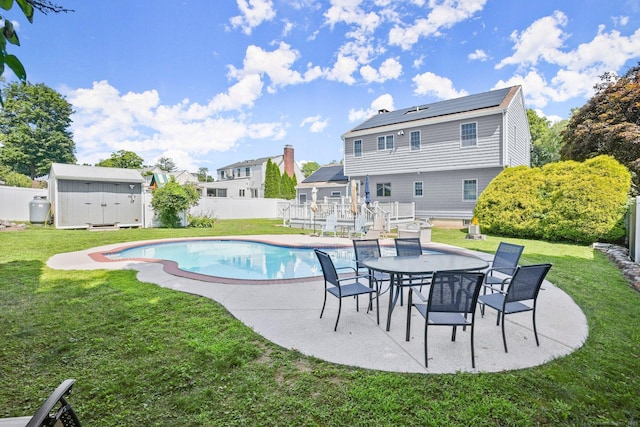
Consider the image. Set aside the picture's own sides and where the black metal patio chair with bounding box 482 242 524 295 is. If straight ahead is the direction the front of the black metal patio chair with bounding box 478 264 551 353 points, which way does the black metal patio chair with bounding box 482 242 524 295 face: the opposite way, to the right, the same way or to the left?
to the left

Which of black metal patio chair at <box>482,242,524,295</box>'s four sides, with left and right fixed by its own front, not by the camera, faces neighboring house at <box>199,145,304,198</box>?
right

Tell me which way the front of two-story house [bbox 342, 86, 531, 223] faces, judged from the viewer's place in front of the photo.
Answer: facing away from the viewer and to the right of the viewer

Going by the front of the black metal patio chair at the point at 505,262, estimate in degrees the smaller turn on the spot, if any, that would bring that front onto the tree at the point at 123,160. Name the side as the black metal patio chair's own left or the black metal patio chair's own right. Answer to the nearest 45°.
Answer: approximately 90° to the black metal patio chair's own right

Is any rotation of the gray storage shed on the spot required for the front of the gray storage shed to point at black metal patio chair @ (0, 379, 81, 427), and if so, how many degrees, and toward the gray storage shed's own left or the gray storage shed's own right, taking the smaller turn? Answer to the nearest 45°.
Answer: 0° — it already faces it

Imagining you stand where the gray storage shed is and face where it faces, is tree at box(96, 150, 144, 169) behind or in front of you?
behind

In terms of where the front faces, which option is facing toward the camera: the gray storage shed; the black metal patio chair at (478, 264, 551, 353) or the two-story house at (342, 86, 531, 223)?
the gray storage shed

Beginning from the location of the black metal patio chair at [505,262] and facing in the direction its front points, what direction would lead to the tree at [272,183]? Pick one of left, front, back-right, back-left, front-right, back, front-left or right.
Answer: right

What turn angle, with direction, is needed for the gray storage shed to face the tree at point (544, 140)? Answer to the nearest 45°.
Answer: approximately 90° to its left

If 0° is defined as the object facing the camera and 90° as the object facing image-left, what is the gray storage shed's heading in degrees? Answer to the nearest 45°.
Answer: approximately 0°

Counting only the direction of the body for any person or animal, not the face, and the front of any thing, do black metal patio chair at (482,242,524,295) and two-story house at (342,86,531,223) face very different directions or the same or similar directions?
very different directions

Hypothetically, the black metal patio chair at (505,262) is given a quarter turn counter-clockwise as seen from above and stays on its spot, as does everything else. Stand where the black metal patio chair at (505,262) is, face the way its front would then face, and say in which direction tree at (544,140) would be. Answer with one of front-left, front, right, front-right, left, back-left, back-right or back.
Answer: back-left

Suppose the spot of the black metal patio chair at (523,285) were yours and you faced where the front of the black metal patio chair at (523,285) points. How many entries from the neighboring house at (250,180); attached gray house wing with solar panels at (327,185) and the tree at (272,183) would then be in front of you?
3

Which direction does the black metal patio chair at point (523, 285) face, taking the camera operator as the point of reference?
facing away from the viewer and to the left of the viewer

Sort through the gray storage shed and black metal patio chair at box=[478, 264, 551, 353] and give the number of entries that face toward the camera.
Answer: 1
